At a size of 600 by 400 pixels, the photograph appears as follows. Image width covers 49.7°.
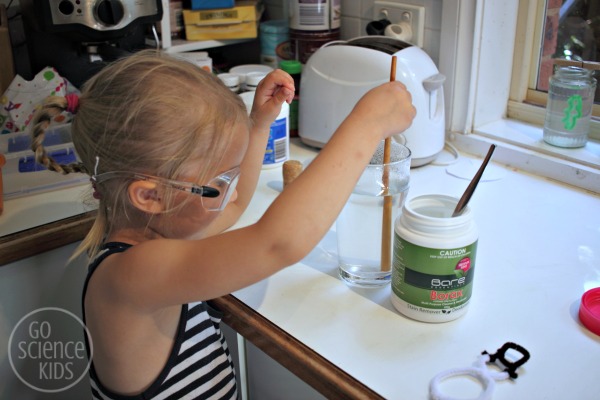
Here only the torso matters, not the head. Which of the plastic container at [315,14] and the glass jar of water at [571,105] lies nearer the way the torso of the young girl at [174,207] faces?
the glass jar of water

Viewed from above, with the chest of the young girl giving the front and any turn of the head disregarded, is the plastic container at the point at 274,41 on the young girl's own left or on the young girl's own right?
on the young girl's own left

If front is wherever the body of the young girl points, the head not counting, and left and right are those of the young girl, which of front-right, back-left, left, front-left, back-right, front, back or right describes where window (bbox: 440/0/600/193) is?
front-left

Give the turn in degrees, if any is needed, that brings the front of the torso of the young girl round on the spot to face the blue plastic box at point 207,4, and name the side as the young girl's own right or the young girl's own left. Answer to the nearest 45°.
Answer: approximately 90° to the young girl's own left

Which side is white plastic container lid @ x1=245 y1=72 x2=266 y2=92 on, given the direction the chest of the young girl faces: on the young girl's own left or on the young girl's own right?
on the young girl's own left

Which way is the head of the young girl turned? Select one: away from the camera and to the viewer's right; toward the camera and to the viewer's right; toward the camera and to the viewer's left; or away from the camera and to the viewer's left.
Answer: away from the camera and to the viewer's right

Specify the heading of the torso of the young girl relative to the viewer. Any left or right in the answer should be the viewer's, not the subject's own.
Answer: facing to the right of the viewer

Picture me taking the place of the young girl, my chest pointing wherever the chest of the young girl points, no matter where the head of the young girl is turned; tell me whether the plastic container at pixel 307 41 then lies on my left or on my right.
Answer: on my left
